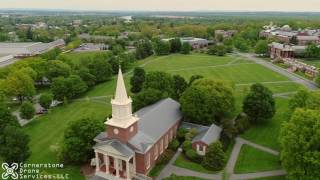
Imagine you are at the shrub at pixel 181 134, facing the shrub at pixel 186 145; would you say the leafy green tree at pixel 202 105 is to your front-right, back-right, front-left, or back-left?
back-left

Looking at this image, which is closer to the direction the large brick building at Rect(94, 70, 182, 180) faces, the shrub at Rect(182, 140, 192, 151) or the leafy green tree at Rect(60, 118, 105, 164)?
the leafy green tree

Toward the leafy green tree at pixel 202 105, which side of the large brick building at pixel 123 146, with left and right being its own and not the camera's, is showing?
back

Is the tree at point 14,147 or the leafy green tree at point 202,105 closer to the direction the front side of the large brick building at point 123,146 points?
the tree

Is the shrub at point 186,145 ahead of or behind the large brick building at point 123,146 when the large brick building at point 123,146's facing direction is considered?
behind

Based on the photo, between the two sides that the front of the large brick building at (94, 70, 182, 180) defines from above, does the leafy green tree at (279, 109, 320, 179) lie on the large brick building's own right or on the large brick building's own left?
on the large brick building's own left

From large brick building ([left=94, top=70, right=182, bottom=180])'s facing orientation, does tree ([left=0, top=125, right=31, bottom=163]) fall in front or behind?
in front

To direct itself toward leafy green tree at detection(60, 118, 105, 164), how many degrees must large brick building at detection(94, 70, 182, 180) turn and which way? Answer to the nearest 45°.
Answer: approximately 90° to its right

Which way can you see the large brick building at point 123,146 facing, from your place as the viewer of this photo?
facing the viewer and to the left of the viewer
